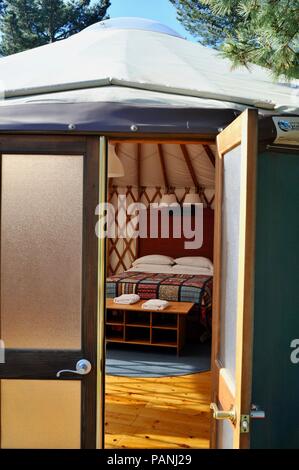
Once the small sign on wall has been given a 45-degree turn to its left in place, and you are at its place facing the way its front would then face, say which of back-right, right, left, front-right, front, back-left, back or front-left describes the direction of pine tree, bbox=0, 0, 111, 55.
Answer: back

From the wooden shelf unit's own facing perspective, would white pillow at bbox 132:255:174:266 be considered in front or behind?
behind

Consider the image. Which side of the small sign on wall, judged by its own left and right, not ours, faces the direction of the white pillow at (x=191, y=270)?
back

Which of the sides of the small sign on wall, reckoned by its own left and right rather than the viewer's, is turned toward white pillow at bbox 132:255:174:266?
back

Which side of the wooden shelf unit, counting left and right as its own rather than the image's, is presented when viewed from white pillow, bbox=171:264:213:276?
back

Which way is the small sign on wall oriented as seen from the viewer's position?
toward the camera

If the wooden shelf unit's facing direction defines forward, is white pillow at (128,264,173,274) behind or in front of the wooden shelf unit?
behind

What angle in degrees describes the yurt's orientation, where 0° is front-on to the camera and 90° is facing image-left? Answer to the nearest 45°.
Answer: approximately 0°
